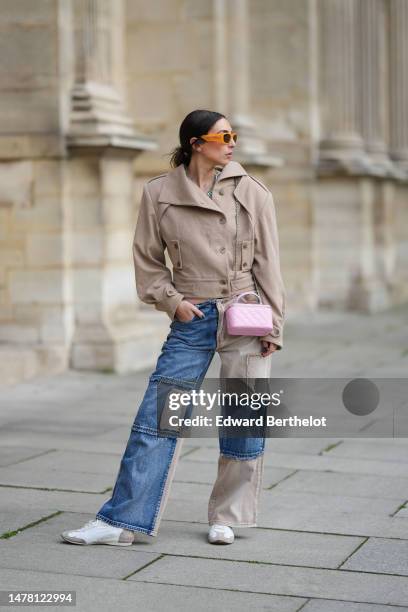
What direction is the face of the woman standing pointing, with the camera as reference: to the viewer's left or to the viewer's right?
to the viewer's right

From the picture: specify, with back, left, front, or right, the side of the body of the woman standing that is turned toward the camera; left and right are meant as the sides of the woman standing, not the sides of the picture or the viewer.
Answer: front
